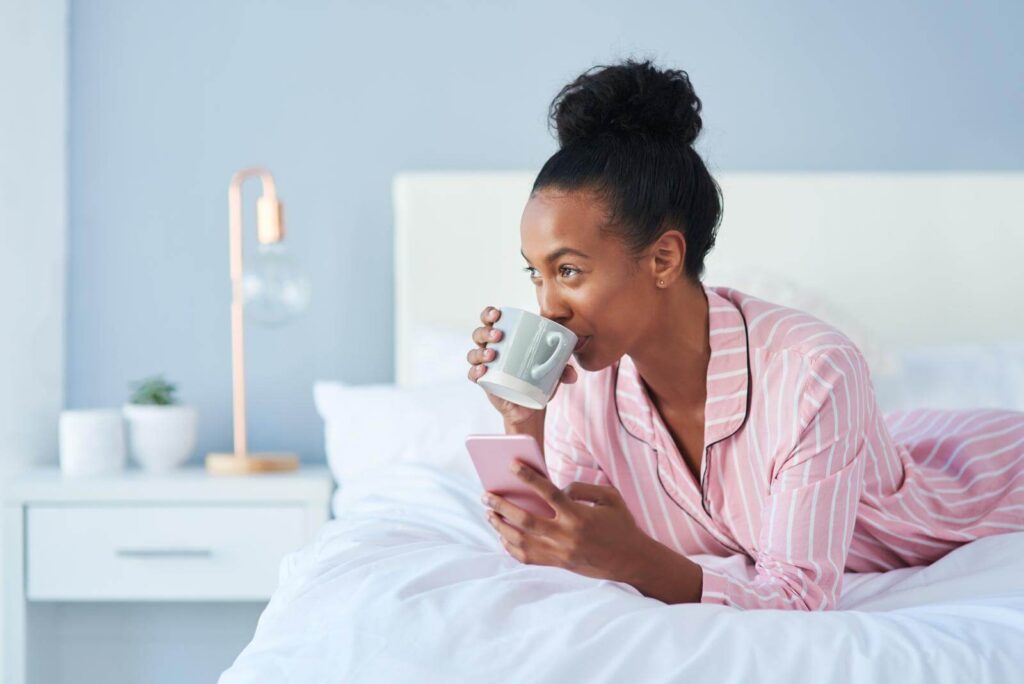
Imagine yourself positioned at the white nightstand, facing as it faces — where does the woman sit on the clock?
The woman is roughly at 11 o'clock from the white nightstand.

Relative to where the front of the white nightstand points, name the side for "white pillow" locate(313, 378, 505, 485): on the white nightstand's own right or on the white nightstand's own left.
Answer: on the white nightstand's own left

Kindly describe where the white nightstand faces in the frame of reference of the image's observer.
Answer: facing the viewer

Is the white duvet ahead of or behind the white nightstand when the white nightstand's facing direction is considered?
ahead

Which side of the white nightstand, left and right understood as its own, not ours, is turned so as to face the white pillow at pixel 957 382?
left

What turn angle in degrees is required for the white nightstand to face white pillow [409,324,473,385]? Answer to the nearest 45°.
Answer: approximately 90° to its left

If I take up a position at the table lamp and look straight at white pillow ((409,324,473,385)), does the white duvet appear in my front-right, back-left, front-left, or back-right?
front-right
